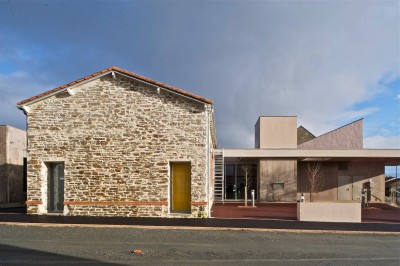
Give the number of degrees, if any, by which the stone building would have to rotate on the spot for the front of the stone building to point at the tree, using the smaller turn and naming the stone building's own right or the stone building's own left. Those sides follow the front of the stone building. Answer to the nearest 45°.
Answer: approximately 135° to the stone building's own left

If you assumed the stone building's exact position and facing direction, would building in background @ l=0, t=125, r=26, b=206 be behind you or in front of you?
behind

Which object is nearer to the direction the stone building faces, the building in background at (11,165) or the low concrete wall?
the low concrete wall

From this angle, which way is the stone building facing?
toward the camera

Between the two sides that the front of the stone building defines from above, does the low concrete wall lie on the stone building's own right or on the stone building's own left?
on the stone building's own left
